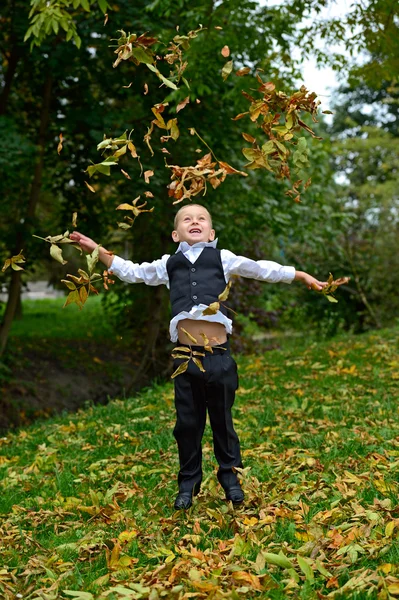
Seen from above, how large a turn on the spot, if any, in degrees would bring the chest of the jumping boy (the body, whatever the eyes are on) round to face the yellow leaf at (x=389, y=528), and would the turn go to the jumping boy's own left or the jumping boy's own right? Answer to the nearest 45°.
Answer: approximately 45° to the jumping boy's own left

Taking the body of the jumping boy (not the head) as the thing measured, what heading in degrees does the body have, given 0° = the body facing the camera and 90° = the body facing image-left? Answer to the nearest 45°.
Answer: approximately 0°
